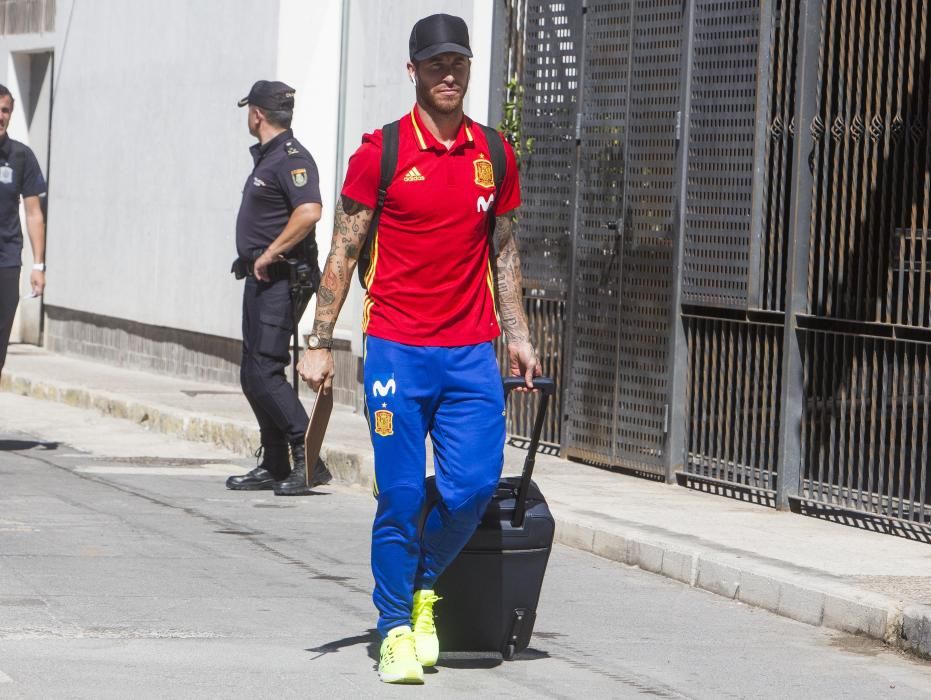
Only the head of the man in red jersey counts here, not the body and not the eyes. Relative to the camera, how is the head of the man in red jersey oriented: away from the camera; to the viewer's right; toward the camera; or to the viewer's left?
toward the camera

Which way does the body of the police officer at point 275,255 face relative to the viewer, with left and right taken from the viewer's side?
facing to the left of the viewer

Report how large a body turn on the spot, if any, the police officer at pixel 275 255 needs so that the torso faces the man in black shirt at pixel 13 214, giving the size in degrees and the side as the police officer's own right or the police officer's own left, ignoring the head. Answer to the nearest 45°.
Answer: approximately 45° to the police officer's own right

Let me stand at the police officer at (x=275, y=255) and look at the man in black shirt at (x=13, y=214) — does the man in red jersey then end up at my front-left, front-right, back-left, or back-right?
back-left

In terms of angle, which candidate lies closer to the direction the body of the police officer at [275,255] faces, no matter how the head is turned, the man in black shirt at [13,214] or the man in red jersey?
the man in black shirt

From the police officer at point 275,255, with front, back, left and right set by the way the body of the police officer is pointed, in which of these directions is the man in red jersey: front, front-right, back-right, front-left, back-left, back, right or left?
left

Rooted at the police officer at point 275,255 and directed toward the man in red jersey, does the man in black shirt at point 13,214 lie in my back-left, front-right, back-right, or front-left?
back-right
